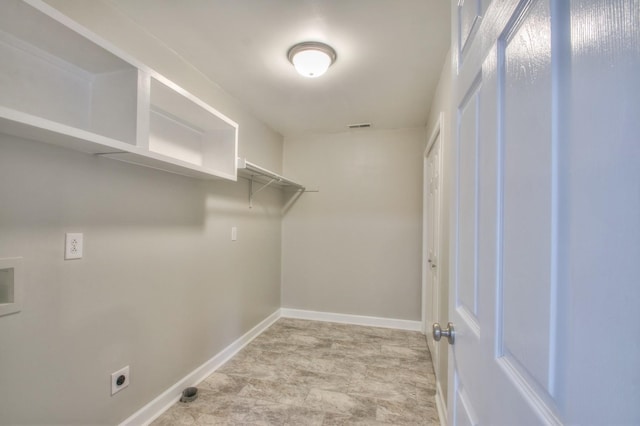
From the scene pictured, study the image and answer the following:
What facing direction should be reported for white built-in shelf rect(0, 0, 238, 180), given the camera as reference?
facing the viewer and to the right of the viewer

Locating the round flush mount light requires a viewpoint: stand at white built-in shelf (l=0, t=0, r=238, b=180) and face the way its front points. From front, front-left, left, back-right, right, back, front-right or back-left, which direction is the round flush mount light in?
front-left

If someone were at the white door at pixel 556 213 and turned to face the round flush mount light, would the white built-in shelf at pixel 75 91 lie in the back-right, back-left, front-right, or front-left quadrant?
front-left

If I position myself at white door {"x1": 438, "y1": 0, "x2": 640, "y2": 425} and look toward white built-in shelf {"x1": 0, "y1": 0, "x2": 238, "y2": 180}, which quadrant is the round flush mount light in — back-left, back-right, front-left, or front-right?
front-right

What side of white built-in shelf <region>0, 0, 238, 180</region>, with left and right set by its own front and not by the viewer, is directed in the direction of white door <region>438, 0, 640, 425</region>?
front

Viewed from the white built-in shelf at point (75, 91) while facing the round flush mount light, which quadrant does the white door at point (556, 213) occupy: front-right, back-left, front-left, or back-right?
front-right
